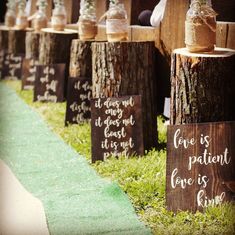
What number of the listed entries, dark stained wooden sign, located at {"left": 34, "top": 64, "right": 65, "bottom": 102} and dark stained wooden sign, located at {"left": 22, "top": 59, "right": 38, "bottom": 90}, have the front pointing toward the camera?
2

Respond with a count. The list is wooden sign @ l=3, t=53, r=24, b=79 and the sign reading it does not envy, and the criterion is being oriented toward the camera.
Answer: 2

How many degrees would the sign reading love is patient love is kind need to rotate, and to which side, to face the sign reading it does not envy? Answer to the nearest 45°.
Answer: approximately 135° to its right

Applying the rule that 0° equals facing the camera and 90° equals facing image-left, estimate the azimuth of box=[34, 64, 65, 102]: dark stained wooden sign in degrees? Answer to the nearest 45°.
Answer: approximately 0°
